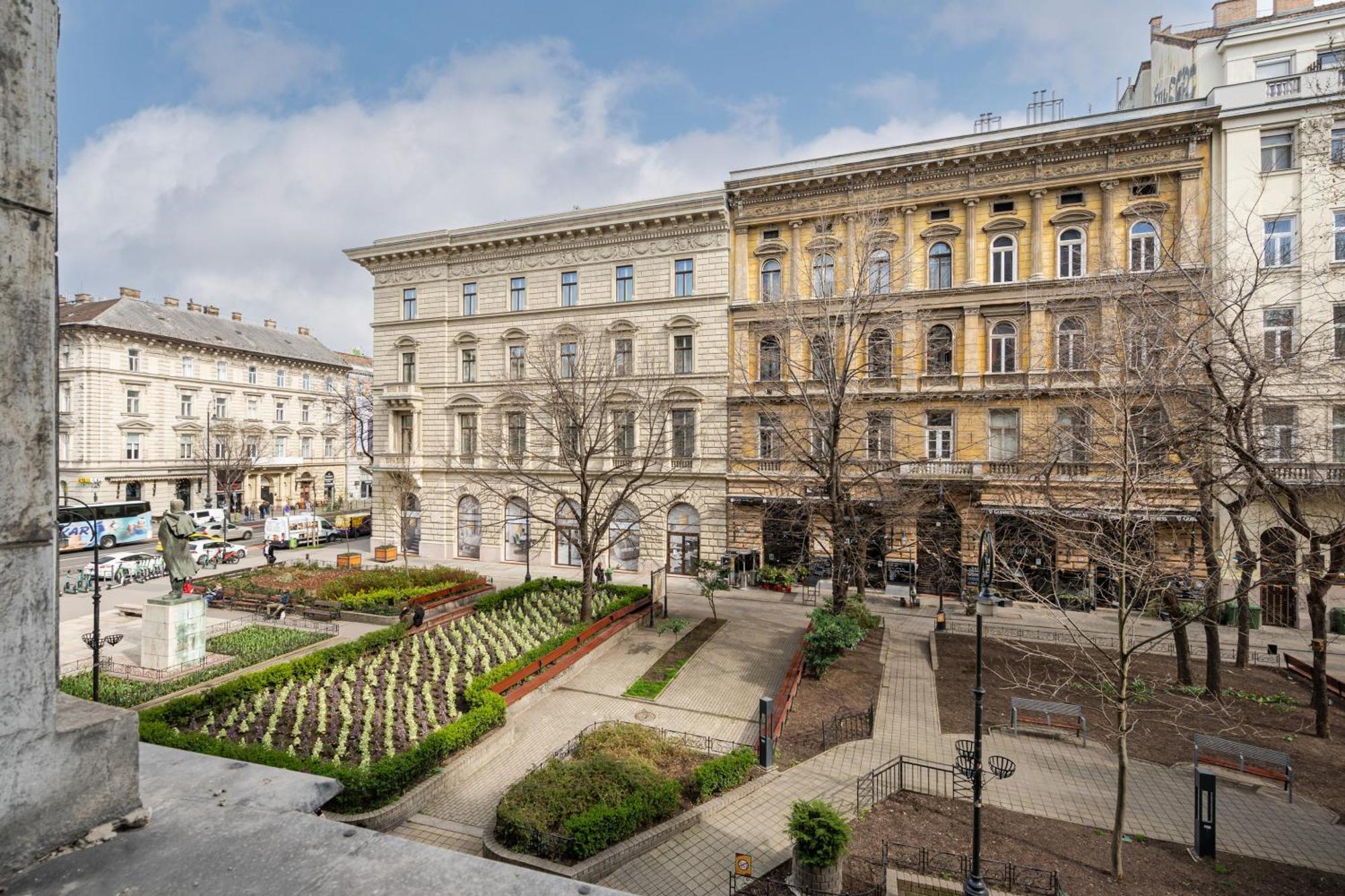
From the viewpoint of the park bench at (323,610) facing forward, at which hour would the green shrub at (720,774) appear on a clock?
The green shrub is roughly at 10 o'clock from the park bench.

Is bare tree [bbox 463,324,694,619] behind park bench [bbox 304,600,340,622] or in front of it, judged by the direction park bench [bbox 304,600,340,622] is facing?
behind

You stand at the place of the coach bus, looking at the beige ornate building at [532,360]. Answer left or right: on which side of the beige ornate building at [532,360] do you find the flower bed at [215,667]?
right

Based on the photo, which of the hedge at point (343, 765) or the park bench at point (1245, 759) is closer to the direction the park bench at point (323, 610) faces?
the hedge

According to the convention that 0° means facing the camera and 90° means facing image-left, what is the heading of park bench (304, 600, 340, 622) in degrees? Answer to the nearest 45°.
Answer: approximately 45°

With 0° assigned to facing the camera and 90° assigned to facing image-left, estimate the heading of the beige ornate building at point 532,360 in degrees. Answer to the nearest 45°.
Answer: approximately 45°

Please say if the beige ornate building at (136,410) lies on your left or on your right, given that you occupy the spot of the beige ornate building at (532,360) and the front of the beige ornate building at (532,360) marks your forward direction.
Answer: on your right

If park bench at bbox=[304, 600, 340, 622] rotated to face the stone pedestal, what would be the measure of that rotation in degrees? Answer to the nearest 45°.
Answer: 0° — it already faces it
